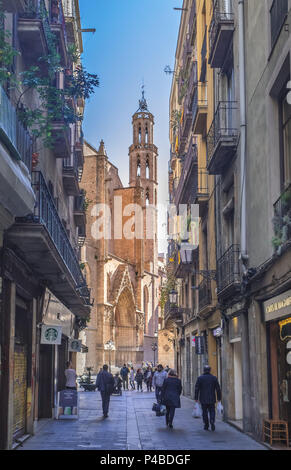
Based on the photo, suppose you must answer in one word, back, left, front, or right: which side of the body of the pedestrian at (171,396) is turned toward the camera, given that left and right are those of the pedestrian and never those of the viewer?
back

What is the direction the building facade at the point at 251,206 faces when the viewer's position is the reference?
facing to the left of the viewer

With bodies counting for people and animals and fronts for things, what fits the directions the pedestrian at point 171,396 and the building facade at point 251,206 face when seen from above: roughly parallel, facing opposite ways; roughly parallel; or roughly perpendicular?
roughly perpendicular

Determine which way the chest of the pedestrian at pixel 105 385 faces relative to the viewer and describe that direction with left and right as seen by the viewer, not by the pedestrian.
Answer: facing away from the viewer

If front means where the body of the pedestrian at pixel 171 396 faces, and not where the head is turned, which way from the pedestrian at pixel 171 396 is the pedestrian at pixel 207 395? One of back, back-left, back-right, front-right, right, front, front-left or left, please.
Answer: back-right

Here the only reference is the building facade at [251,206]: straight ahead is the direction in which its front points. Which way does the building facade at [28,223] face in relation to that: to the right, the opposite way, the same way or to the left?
the opposite way

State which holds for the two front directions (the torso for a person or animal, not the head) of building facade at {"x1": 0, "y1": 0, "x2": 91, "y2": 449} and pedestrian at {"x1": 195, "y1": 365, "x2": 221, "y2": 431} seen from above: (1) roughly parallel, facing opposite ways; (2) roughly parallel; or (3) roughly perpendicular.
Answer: roughly perpendicular

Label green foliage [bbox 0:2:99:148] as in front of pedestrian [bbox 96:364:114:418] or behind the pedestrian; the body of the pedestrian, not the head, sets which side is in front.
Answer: behind

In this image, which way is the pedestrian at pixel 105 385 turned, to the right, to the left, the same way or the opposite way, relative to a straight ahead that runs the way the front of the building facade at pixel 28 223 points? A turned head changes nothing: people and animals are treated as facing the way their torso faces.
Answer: to the left

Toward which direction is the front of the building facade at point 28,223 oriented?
to the viewer's right

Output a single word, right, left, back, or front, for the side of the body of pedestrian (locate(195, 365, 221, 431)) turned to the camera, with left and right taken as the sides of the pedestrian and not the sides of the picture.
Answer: back

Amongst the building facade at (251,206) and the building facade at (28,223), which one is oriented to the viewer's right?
the building facade at (28,223)

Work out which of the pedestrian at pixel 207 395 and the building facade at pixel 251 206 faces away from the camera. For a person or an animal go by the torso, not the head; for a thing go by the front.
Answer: the pedestrian

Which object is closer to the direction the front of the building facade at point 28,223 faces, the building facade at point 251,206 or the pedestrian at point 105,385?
the building facade
